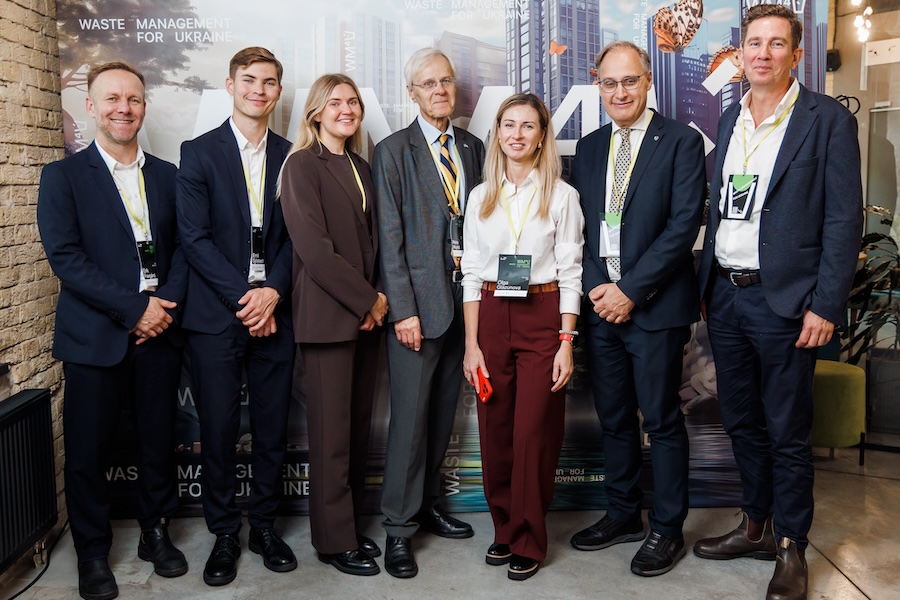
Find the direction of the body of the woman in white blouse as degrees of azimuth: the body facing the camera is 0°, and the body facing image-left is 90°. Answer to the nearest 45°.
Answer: approximately 0°

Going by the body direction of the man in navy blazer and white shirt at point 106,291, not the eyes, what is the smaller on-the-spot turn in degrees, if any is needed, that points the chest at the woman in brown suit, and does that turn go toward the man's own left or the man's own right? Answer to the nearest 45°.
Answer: approximately 45° to the man's own left

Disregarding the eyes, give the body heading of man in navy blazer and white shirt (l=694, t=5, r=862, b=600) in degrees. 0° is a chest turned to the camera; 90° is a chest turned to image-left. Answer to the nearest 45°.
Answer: approximately 45°

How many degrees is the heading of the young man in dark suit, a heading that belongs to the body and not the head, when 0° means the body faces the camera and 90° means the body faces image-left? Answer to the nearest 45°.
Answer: approximately 315°

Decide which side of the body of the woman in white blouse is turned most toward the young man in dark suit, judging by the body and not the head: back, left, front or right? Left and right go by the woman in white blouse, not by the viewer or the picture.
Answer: right

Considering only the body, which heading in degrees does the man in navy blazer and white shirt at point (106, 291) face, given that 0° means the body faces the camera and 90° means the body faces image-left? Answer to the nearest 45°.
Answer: approximately 315°
